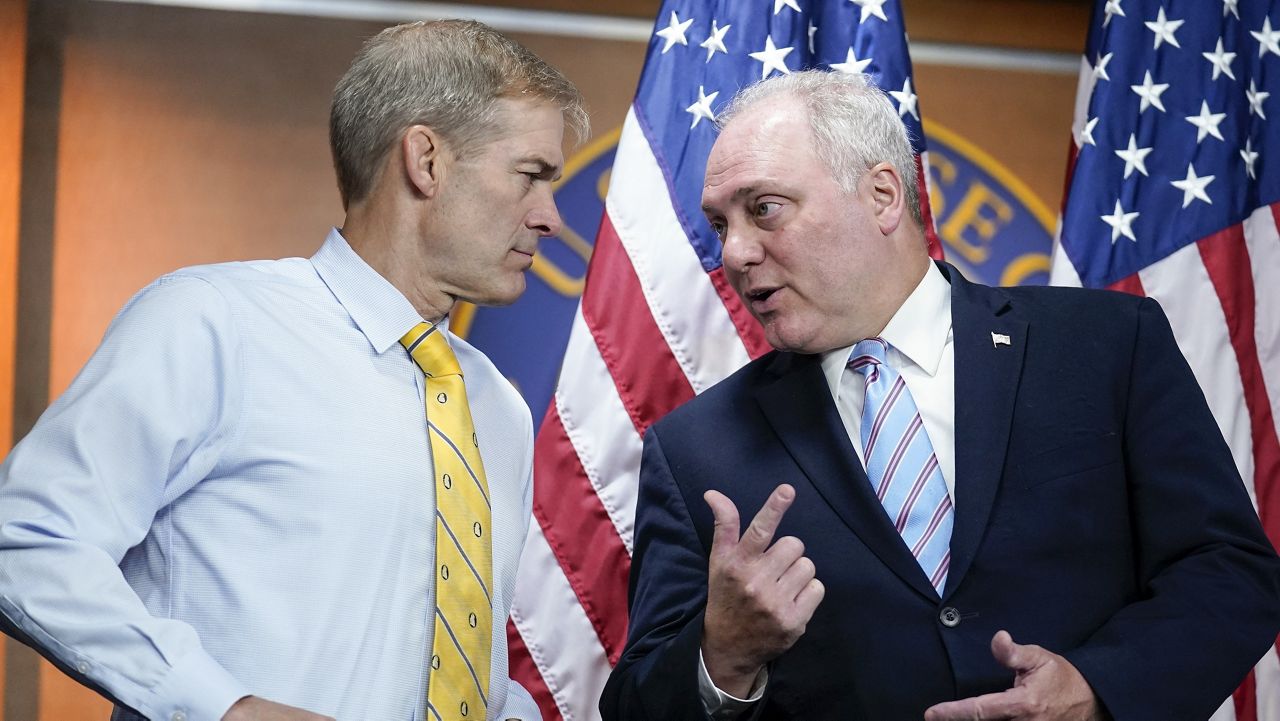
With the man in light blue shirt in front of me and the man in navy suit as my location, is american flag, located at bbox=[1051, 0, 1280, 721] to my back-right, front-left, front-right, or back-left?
back-right

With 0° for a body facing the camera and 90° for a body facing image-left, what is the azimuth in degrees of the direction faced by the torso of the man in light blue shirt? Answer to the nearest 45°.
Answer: approximately 315°

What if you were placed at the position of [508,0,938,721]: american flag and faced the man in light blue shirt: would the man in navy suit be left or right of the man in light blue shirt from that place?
left

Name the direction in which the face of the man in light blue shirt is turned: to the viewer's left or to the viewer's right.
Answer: to the viewer's right

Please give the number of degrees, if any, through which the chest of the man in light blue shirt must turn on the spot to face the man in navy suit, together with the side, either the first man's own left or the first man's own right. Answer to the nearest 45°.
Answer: approximately 45° to the first man's own left

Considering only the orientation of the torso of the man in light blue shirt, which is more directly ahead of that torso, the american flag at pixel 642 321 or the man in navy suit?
the man in navy suit

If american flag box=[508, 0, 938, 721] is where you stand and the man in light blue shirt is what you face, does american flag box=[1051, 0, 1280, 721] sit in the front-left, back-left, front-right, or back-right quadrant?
back-left

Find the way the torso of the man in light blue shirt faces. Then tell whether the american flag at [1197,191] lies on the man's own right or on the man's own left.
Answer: on the man's own left

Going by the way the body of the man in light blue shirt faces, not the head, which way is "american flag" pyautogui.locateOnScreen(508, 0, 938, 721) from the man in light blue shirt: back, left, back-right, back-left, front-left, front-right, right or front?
left
